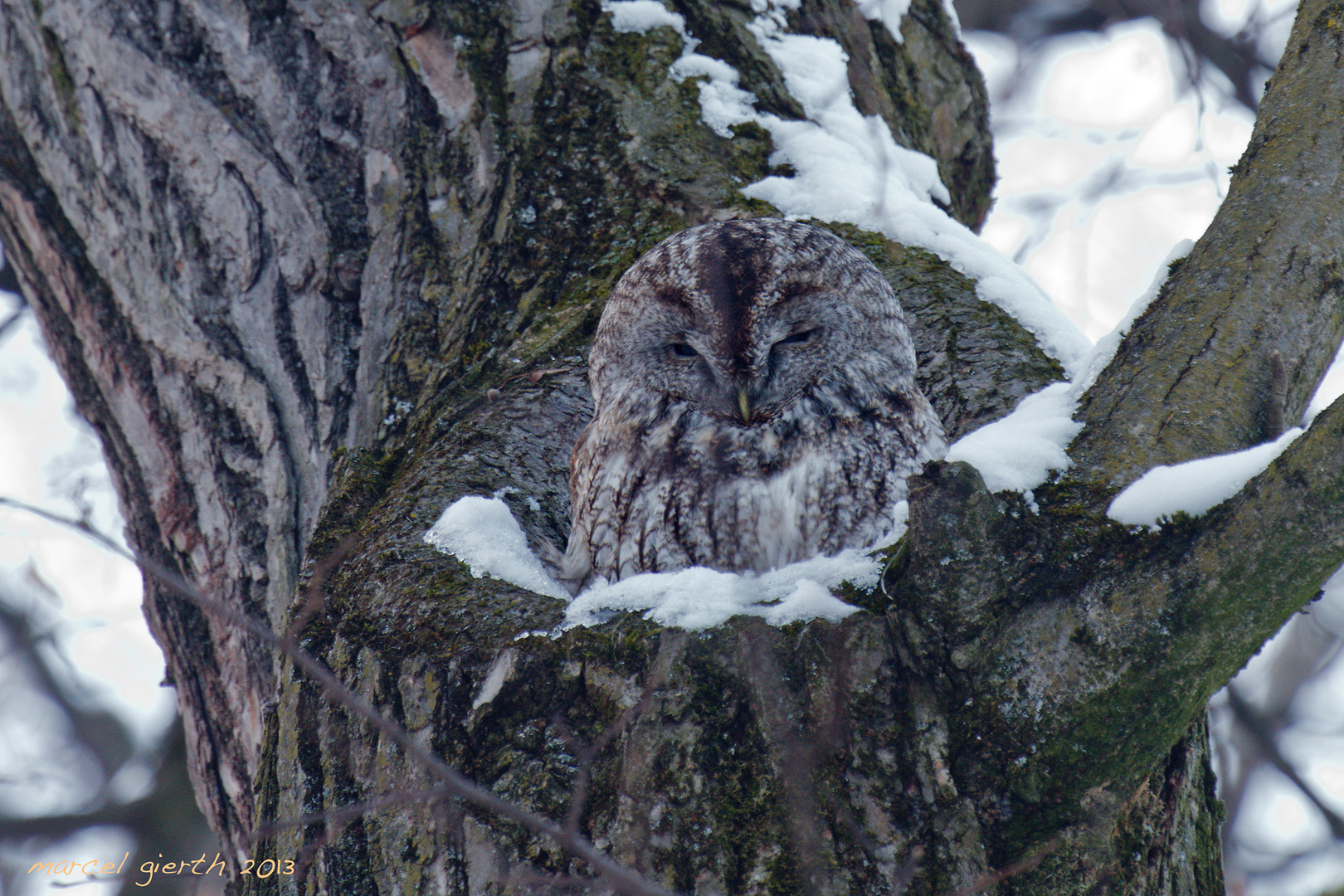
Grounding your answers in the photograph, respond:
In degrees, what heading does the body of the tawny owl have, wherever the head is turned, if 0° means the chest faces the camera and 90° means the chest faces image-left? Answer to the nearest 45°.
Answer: approximately 0°
